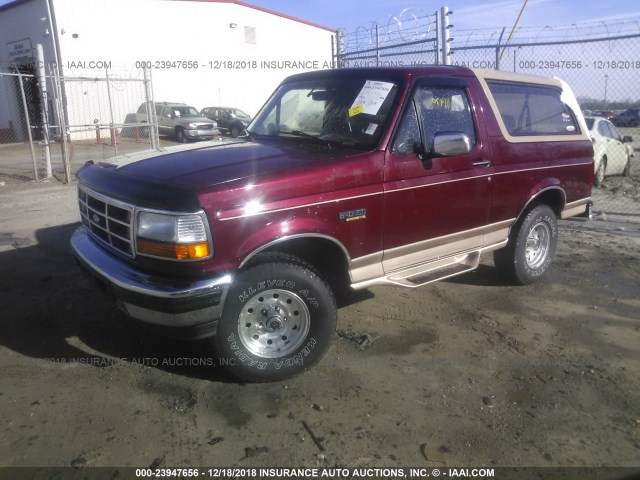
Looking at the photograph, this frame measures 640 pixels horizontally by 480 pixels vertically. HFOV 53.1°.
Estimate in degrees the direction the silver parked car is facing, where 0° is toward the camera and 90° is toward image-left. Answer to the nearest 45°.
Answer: approximately 315°

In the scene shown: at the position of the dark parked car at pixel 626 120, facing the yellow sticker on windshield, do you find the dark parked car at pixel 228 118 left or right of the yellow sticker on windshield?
right

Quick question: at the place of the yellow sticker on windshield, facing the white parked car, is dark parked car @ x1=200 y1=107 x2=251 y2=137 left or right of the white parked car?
left

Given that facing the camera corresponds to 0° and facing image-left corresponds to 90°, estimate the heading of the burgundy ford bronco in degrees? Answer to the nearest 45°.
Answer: approximately 45°

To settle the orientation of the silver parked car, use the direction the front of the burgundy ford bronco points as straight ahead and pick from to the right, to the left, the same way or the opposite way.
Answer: to the left

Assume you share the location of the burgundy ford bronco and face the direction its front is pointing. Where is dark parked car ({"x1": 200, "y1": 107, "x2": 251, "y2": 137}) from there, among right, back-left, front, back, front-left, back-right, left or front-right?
back-right

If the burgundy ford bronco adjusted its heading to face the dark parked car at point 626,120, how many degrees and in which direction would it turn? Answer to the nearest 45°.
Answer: approximately 180°

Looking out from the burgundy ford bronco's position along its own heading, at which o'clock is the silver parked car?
The silver parked car is roughly at 4 o'clock from the burgundy ford bronco.

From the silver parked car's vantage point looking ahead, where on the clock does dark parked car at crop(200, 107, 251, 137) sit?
The dark parked car is roughly at 9 o'clock from the silver parked car.

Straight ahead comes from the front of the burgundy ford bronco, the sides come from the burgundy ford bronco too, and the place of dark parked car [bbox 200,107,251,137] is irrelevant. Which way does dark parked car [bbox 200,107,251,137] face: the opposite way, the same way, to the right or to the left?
to the left
